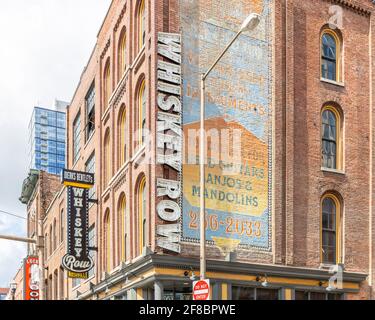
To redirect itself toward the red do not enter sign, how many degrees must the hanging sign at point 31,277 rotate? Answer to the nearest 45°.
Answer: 0° — it already faces it

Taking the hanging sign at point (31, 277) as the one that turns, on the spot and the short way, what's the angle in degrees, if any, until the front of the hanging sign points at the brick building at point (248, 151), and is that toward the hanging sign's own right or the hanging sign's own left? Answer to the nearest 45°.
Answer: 0° — it already faces it

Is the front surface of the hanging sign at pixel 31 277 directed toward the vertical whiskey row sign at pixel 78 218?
yes

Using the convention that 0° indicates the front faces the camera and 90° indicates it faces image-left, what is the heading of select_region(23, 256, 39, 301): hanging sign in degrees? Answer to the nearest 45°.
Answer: approximately 0°
